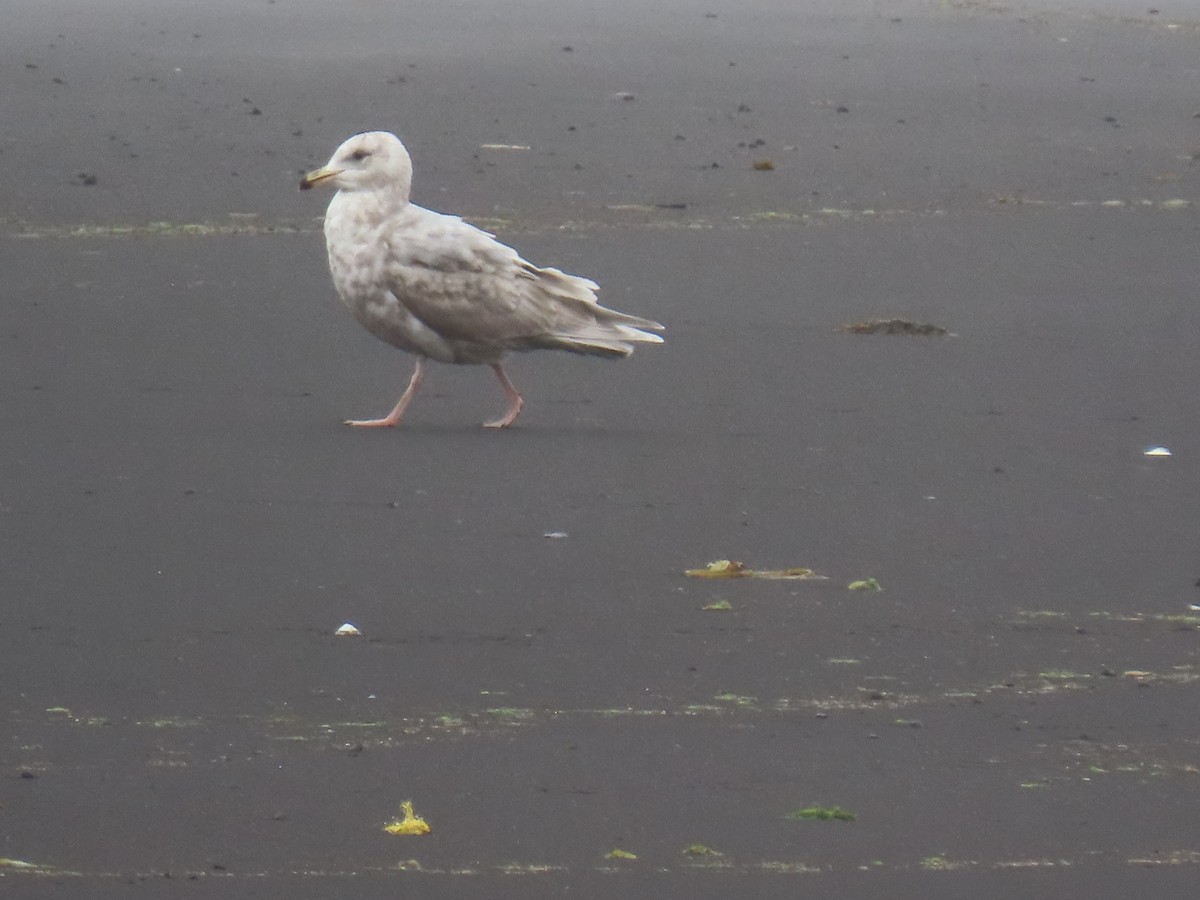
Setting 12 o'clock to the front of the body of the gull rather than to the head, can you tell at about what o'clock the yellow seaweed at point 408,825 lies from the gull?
The yellow seaweed is roughly at 9 o'clock from the gull.

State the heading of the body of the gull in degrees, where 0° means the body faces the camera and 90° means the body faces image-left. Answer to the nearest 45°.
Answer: approximately 90°
